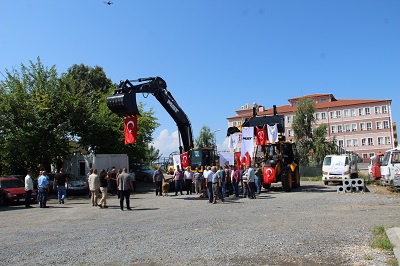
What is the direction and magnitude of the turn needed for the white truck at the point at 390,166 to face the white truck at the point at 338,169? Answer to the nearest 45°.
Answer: approximately 90° to its right

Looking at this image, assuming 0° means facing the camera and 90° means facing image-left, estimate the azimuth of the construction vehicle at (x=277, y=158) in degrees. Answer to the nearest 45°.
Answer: approximately 45°

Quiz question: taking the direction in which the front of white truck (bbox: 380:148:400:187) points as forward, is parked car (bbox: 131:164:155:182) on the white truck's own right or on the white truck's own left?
on the white truck's own right

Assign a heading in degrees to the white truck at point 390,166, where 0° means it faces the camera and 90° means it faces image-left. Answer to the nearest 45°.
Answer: approximately 45°
